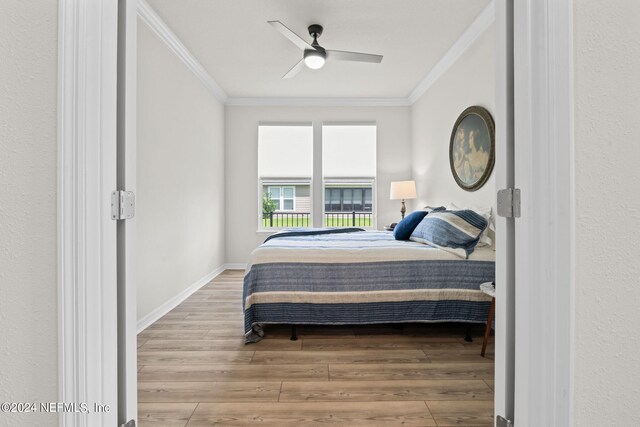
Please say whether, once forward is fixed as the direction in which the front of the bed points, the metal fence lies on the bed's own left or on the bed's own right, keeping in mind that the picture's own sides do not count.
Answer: on the bed's own right

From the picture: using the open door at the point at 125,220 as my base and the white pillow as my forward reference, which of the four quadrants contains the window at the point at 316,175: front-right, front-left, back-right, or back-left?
front-left

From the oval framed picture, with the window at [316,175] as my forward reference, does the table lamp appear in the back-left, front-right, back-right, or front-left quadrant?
front-right

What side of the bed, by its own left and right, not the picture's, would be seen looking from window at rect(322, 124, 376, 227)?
right

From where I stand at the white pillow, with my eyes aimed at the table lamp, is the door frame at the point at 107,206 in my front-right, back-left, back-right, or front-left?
back-left

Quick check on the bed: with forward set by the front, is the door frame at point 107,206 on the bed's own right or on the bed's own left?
on the bed's own left

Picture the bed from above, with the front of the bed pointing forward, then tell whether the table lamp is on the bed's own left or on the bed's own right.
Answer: on the bed's own right

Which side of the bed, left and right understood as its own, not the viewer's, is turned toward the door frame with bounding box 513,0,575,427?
left

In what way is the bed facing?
to the viewer's left

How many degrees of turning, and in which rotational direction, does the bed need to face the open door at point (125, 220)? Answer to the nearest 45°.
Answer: approximately 90° to its left

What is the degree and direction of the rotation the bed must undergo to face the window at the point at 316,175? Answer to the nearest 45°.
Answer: approximately 90° to its right

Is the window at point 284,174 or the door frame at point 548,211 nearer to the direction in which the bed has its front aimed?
the window
